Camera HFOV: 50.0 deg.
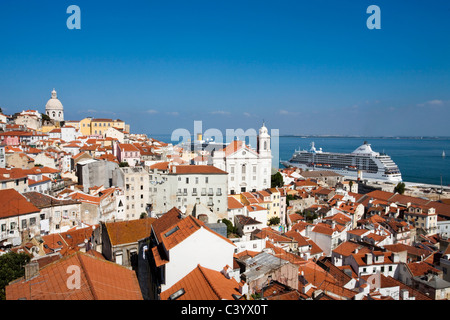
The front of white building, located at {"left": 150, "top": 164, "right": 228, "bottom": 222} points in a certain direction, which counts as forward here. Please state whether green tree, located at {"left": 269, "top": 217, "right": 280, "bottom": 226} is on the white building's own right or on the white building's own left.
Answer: on the white building's own left

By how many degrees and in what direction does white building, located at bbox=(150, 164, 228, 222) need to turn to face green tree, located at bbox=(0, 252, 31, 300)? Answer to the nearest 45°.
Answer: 0° — it already faces it

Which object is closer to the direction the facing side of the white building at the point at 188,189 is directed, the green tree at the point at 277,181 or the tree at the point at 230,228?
the tree

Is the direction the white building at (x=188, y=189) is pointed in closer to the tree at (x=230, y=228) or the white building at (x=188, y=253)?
the white building

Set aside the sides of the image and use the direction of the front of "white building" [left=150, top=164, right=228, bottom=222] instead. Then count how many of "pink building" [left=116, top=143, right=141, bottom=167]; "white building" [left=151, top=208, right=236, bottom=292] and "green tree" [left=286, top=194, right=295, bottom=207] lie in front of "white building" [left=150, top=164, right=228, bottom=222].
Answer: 1

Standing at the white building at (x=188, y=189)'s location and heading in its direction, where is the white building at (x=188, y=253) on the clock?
the white building at (x=188, y=253) is roughly at 12 o'clock from the white building at (x=188, y=189).

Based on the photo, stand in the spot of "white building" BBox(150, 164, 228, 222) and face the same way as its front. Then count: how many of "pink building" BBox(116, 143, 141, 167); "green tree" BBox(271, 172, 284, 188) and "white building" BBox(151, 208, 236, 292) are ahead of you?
1

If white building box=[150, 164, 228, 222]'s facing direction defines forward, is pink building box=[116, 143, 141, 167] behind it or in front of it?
behind

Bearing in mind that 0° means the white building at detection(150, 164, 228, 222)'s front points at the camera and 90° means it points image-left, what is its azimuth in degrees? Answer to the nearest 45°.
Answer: approximately 0°

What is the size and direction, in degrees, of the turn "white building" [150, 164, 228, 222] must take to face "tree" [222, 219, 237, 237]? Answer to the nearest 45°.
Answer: approximately 45° to its left
